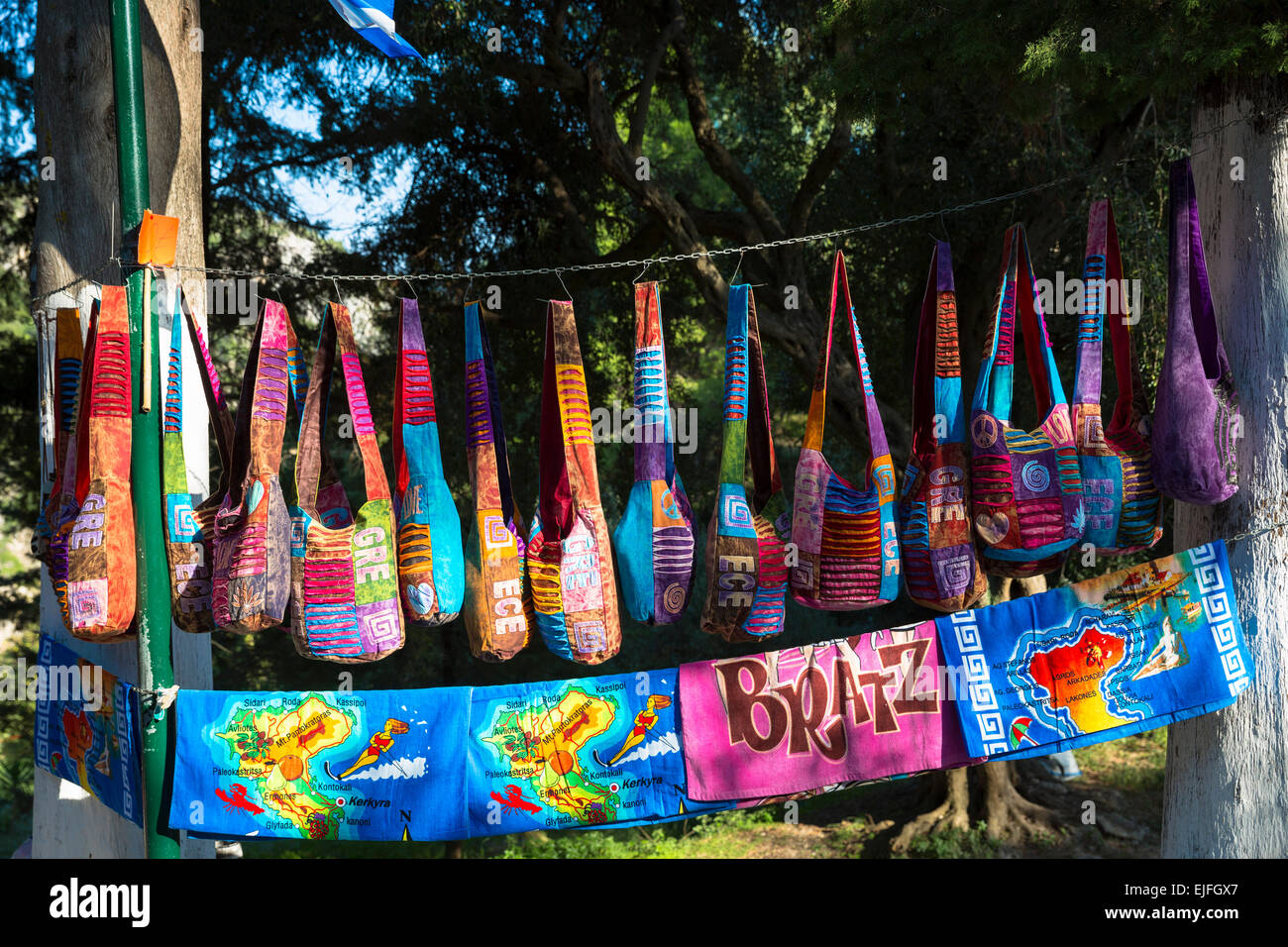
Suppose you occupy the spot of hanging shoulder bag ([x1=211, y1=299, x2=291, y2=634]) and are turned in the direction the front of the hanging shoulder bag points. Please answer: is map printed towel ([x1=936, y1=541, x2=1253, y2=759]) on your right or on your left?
on your left

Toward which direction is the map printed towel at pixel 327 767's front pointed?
toward the camera

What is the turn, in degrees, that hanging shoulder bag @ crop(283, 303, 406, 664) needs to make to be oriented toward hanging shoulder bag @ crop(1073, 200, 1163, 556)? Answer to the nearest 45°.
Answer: approximately 90° to its left

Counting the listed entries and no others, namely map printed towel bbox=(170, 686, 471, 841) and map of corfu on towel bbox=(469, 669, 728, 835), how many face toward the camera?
2

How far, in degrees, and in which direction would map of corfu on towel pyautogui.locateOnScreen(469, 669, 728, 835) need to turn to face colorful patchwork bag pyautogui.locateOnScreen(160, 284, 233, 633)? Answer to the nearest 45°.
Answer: approximately 90° to its right

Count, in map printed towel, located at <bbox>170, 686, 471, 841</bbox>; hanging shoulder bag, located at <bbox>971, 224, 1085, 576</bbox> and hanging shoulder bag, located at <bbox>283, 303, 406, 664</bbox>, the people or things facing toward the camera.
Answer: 3

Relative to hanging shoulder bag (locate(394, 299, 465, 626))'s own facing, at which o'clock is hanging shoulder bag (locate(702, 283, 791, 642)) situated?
hanging shoulder bag (locate(702, 283, 791, 642)) is roughly at 8 o'clock from hanging shoulder bag (locate(394, 299, 465, 626)).

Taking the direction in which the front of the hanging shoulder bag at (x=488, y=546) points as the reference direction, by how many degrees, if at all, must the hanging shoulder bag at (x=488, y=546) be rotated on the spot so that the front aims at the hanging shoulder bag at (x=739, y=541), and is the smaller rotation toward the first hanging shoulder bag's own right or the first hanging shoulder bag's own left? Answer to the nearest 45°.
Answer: approximately 45° to the first hanging shoulder bag's own left

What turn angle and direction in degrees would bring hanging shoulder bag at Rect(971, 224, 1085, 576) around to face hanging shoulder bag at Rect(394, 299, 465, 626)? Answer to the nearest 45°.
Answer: approximately 90° to its right

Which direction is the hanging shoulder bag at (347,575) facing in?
toward the camera
